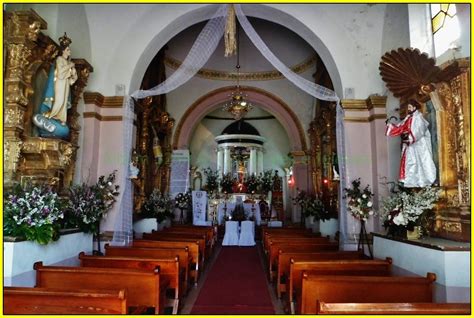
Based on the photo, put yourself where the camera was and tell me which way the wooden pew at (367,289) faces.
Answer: facing away from the viewer

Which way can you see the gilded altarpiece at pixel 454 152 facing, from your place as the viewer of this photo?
facing the viewer and to the left of the viewer

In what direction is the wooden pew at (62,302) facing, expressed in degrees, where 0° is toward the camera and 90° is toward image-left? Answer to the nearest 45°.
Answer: approximately 180°

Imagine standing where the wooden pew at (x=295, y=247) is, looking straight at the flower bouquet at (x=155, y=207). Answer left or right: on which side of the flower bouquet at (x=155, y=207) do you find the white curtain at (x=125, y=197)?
left

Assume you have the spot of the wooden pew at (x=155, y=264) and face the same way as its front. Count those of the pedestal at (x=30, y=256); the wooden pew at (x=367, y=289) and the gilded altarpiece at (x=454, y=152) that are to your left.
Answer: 1

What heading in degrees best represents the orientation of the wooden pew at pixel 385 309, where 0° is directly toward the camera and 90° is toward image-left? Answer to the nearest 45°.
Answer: approximately 180°

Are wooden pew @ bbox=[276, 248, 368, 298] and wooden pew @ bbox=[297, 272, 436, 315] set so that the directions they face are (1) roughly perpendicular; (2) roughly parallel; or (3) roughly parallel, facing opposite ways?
roughly parallel

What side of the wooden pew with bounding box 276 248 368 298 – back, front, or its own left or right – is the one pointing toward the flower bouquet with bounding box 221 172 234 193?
front

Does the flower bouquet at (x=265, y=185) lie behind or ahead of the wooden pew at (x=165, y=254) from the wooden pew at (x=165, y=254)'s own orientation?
ahead

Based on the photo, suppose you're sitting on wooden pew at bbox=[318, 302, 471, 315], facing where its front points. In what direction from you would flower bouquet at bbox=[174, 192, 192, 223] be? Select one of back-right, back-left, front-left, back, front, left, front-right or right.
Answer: front-left

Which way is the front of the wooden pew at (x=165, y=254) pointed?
away from the camera

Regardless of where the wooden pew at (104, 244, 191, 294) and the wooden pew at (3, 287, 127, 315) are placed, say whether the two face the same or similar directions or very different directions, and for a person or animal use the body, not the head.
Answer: same or similar directions

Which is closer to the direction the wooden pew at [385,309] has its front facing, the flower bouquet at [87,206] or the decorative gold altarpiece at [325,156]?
the decorative gold altarpiece

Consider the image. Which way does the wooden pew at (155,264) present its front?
away from the camera

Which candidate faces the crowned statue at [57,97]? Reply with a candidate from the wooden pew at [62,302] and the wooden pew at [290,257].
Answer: the wooden pew at [62,302]

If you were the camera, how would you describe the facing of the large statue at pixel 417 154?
facing to the left of the viewer

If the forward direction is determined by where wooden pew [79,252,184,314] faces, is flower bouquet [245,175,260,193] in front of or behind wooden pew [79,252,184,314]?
in front

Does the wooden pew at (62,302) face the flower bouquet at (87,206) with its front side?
yes

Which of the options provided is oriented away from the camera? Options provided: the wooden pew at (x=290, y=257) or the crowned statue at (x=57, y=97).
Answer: the wooden pew
